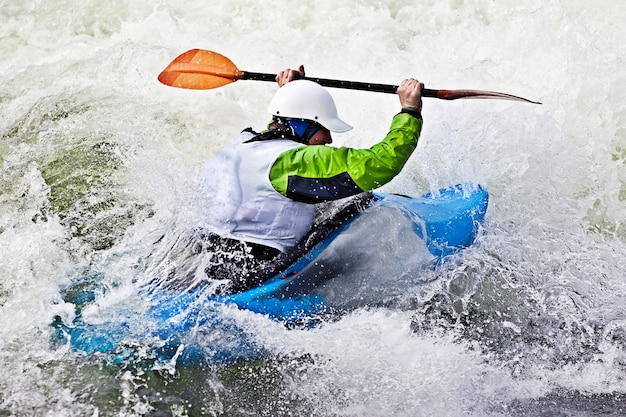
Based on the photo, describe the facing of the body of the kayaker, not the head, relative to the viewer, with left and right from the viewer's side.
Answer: facing away from the viewer and to the right of the viewer
